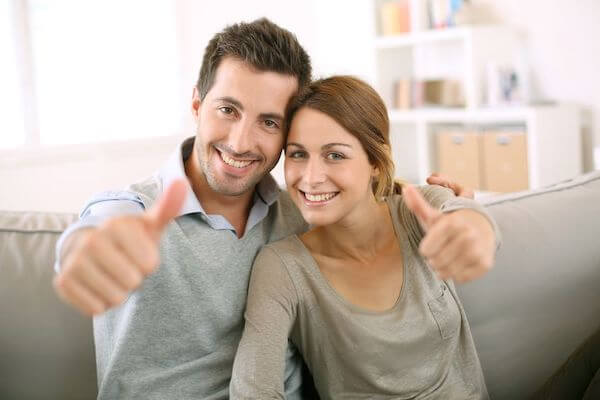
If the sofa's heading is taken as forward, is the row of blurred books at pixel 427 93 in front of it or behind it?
behind

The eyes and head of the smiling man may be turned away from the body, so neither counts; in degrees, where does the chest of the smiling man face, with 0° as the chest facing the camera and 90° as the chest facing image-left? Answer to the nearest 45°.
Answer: approximately 0°

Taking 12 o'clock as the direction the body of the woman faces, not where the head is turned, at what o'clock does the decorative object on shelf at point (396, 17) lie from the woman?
The decorative object on shelf is roughly at 6 o'clock from the woman.

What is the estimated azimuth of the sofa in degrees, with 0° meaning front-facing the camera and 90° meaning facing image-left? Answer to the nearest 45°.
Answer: approximately 0°

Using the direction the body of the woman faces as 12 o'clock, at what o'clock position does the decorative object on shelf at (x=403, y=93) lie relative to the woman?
The decorative object on shelf is roughly at 6 o'clock from the woman.

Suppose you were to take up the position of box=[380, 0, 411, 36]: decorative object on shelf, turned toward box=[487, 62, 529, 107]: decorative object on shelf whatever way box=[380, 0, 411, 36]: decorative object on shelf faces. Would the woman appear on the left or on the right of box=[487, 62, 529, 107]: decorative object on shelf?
right

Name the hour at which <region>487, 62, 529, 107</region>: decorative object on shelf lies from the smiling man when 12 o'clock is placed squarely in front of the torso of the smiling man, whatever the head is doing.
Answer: The decorative object on shelf is roughly at 7 o'clock from the smiling man.

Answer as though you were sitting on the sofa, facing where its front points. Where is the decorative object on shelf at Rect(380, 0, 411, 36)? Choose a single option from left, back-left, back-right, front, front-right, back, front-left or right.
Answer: back

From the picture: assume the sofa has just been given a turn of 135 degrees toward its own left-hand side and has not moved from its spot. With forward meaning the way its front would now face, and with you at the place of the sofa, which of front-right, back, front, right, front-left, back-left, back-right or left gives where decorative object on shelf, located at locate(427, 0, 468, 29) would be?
front-left
